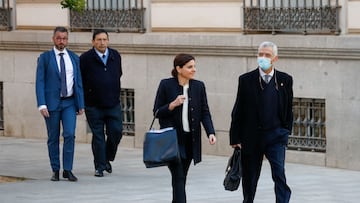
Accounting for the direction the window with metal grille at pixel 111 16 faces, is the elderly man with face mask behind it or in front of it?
in front

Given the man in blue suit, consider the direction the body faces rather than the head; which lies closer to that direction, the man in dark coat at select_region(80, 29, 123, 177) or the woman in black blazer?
the woman in black blazer

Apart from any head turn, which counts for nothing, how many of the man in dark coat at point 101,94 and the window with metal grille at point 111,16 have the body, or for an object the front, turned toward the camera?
2

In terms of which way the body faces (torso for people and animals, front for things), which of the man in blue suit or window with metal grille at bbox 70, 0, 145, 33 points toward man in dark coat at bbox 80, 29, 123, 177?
the window with metal grille

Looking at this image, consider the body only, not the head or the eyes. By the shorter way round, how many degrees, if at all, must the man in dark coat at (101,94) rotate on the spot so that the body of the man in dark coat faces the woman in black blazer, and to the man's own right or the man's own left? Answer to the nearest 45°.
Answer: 0° — they already face them

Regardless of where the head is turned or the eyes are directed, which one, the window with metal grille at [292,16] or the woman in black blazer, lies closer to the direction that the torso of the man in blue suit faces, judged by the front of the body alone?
the woman in black blazer

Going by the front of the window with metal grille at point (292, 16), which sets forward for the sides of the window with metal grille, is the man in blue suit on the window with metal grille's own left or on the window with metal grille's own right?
on the window with metal grille's own right

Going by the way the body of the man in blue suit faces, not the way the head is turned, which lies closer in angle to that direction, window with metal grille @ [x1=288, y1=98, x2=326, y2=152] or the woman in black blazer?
the woman in black blazer

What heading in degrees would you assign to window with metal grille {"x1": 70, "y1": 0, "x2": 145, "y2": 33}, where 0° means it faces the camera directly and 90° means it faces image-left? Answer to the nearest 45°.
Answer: approximately 0°

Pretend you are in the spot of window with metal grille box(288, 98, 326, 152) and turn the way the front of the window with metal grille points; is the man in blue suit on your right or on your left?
on your right

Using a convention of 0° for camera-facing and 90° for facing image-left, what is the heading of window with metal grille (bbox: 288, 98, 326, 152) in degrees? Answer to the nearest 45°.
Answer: approximately 0°
